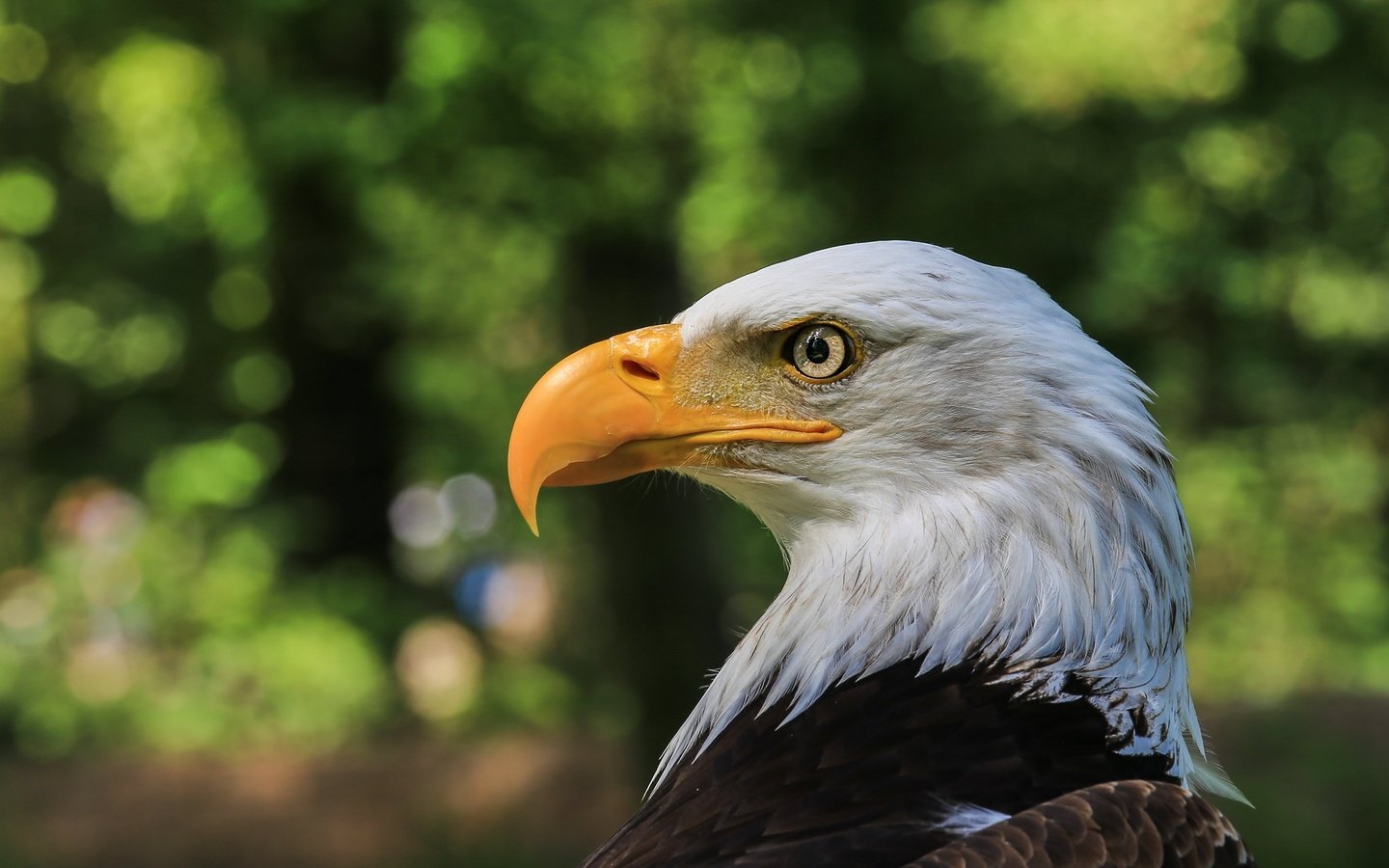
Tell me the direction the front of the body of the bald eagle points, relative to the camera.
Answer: to the viewer's left
